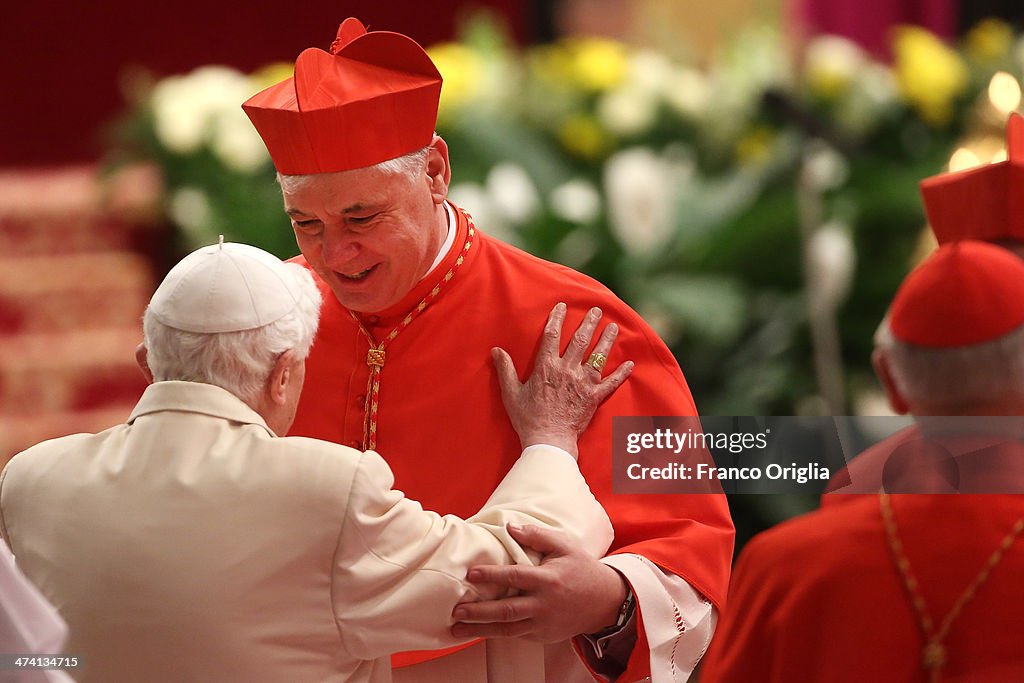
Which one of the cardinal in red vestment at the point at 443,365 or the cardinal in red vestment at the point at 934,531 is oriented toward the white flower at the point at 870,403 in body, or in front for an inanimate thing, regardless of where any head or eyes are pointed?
the cardinal in red vestment at the point at 934,531

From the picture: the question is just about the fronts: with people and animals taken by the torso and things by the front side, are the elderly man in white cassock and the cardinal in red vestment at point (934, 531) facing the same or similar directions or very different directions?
same or similar directions

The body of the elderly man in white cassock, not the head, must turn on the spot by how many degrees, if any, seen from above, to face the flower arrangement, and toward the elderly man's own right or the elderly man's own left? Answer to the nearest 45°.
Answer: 0° — they already face it

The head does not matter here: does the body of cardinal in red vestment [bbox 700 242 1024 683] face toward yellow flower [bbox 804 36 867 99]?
yes

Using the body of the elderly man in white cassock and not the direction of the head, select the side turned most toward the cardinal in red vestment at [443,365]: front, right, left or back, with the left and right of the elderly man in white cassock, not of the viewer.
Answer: front

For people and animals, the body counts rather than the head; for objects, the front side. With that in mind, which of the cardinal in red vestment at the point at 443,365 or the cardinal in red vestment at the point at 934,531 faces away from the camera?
the cardinal in red vestment at the point at 934,531

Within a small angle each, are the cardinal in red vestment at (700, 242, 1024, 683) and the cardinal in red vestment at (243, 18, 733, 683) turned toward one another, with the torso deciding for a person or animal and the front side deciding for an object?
no

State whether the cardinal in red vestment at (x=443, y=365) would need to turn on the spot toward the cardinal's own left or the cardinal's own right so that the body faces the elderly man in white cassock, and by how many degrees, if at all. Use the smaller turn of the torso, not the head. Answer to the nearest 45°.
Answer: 0° — they already face them

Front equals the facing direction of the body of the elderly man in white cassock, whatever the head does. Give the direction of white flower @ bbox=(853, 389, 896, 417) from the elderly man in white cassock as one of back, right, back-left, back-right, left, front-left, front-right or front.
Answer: front

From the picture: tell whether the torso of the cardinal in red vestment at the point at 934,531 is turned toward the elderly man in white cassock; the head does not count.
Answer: no

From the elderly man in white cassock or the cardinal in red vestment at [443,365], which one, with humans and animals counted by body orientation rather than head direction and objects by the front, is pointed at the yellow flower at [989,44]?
the elderly man in white cassock

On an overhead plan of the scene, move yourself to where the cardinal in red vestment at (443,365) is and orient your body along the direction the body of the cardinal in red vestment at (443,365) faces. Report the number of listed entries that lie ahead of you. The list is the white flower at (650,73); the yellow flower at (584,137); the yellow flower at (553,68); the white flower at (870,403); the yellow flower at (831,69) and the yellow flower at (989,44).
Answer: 0

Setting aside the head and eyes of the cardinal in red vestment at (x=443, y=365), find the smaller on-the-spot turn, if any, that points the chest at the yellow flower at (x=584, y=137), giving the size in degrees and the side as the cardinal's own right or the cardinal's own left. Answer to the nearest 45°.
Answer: approximately 135° to the cardinal's own right

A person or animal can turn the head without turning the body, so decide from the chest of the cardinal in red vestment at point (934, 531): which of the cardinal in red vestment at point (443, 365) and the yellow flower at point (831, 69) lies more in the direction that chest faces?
the yellow flower

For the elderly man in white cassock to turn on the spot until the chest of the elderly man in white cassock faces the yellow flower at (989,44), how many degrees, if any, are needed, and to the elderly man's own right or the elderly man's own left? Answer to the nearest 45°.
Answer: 0° — they already face it

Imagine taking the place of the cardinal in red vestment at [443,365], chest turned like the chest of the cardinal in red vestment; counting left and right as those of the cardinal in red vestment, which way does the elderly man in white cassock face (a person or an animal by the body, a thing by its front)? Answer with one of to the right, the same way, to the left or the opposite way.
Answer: the opposite way

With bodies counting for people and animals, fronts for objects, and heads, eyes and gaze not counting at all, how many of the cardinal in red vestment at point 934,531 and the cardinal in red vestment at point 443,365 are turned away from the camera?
1

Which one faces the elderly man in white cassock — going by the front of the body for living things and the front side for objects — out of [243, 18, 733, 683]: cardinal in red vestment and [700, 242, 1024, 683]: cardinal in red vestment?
[243, 18, 733, 683]: cardinal in red vestment

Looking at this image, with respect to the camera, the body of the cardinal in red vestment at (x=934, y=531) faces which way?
away from the camera

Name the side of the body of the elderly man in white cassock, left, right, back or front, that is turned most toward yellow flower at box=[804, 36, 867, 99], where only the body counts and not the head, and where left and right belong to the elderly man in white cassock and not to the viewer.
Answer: front

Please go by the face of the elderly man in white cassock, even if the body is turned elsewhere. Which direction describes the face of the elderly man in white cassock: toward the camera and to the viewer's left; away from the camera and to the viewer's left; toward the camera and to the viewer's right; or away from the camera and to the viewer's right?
away from the camera and to the viewer's right

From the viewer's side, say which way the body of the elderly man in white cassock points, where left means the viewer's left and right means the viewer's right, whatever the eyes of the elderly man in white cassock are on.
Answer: facing away from the viewer and to the right of the viewer
